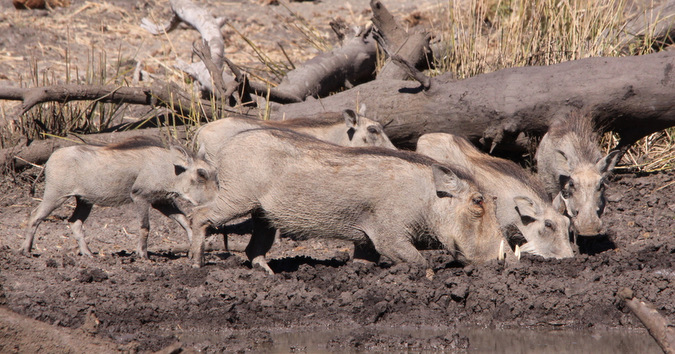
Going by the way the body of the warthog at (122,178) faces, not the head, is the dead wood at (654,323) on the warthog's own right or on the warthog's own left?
on the warthog's own right

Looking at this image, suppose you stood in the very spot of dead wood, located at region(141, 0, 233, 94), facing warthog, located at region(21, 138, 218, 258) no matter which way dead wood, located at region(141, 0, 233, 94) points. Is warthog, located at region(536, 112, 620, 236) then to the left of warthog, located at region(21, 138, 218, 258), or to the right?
left

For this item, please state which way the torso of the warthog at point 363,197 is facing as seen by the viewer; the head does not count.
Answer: to the viewer's right

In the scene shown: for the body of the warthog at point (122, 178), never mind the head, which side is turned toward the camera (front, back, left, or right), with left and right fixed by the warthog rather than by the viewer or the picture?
right

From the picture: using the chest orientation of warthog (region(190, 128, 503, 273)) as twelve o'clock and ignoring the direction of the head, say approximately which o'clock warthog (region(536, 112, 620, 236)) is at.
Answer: warthog (region(536, 112, 620, 236)) is roughly at 11 o'clock from warthog (region(190, 128, 503, 273)).

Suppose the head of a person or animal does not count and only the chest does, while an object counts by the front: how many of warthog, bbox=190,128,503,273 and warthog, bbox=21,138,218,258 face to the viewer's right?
2

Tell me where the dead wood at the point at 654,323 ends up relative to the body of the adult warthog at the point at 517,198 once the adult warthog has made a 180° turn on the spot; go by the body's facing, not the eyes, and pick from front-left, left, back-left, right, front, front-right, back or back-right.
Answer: back-left

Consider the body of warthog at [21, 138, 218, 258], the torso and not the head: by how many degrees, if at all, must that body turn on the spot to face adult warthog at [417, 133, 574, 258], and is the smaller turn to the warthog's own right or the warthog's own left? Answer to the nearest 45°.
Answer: approximately 45° to the warthog's own right

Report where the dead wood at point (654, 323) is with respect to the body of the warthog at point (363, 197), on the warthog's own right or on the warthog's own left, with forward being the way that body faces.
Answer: on the warthog's own right

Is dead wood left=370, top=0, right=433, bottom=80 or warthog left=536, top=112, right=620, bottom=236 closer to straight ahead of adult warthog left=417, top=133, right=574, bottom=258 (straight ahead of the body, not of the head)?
the warthog

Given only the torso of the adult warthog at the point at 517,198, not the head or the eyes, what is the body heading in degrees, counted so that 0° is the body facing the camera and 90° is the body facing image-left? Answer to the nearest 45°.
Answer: approximately 315°

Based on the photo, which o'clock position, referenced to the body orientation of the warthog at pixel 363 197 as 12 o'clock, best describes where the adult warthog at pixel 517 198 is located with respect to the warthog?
The adult warthog is roughly at 11 o'clock from the warthog.

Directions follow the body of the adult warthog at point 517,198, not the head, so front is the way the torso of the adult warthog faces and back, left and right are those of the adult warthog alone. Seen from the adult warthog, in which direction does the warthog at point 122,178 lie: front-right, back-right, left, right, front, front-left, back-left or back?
back-right
